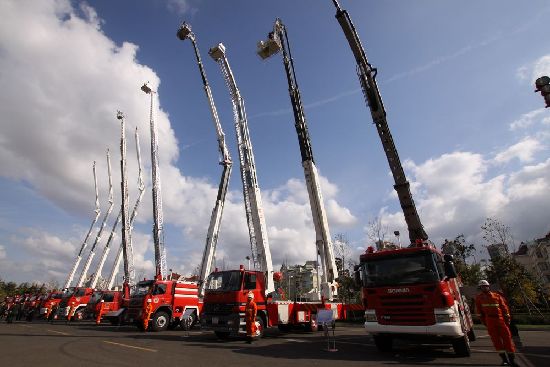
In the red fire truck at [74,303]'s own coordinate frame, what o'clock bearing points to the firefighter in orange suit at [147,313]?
The firefighter in orange suit is roughly at 10 o'clock from the red fire truck.

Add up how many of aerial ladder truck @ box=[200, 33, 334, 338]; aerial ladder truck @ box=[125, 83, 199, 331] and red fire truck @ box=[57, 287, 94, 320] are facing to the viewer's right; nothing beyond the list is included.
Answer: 0

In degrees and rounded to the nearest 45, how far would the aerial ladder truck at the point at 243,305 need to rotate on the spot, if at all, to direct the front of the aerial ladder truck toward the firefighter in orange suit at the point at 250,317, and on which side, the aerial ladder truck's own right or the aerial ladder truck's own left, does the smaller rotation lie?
approximately 45° to the aerial ladder truck's own left

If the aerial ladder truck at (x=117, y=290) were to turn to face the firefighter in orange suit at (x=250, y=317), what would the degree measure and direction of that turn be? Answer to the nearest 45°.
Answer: approximately 45° to its left

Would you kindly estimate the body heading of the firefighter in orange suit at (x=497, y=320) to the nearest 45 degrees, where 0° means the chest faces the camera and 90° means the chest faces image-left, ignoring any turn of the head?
approximately 0°

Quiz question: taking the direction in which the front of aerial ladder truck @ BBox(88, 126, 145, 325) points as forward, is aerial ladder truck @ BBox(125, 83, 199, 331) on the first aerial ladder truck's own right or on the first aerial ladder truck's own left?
on the first aerial ladder truck's own left

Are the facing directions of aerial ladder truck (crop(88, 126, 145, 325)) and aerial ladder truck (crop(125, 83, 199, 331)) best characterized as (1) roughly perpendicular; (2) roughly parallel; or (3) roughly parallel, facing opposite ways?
roughly parallel

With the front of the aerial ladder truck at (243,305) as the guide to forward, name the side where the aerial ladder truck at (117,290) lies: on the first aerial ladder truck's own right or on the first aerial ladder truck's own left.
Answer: on the first aerial ladder truck's own right

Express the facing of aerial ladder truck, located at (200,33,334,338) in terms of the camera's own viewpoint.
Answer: facing the viewer and to the left of the viewer

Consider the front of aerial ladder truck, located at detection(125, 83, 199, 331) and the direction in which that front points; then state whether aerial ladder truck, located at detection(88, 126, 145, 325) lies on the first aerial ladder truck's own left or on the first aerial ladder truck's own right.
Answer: on the first aerial ladder truck's own right

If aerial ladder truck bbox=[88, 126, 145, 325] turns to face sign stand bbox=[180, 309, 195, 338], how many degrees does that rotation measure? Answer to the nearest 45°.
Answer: approximately 45° to its left

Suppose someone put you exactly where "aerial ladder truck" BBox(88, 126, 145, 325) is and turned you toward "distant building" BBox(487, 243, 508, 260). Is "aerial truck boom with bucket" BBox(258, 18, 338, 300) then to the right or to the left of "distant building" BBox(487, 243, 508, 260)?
right
